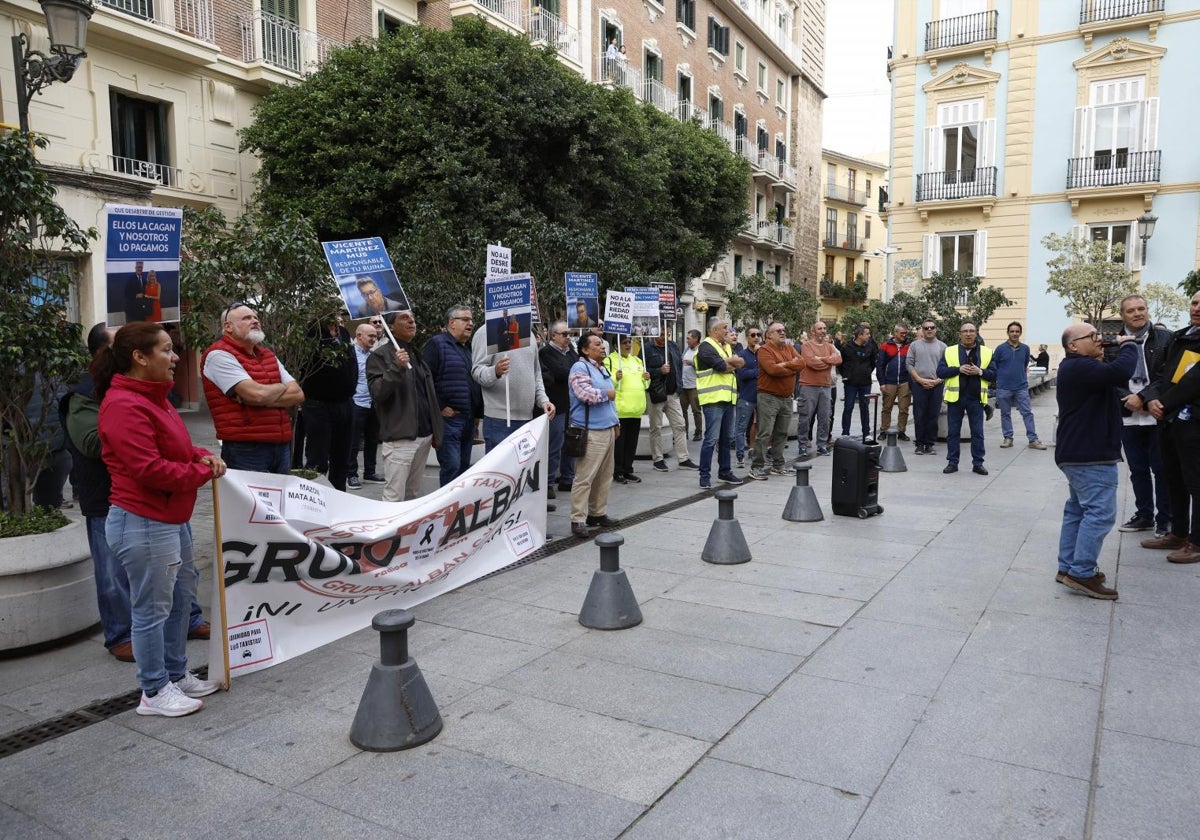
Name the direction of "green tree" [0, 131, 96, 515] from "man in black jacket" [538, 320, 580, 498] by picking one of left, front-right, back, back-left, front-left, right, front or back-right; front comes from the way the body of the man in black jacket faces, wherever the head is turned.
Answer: right

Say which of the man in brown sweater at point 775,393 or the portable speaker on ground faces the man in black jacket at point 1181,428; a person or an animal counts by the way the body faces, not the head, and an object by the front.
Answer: the man in brown sweater

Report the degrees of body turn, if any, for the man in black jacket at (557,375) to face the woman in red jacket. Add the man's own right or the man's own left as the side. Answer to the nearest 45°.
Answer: approximately 45° to the man's own right

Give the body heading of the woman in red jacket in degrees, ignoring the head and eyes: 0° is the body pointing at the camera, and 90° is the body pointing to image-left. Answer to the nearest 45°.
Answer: approximately 270°

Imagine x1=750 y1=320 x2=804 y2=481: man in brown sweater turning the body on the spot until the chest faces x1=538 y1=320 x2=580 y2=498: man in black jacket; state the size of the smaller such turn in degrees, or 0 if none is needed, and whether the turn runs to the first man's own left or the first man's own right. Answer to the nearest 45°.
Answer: approximately 90° to the first man's own right

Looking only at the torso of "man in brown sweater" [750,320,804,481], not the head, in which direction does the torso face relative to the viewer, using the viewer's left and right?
facing the viewer and to the right of the viewer

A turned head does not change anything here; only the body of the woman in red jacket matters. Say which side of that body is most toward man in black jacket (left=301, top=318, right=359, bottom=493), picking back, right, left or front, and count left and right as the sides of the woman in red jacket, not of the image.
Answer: left

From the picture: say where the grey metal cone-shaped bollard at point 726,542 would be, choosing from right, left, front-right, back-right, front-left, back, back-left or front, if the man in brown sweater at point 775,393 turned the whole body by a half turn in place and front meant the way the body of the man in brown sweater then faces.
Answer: back-left

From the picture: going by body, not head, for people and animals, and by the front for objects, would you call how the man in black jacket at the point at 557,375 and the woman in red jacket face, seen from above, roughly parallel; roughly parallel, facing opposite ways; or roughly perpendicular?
roughly perpendicular

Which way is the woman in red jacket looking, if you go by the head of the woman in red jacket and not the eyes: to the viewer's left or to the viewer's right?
to the viewer's right

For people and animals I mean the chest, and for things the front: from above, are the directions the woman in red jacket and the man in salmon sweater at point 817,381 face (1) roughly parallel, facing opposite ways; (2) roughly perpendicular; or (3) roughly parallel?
roughly perpendicular

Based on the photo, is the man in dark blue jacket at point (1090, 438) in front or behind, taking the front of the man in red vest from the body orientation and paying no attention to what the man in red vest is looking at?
in front

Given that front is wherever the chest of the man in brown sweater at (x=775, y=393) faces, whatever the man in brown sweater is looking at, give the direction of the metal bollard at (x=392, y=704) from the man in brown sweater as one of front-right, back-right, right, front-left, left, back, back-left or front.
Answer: front-right
